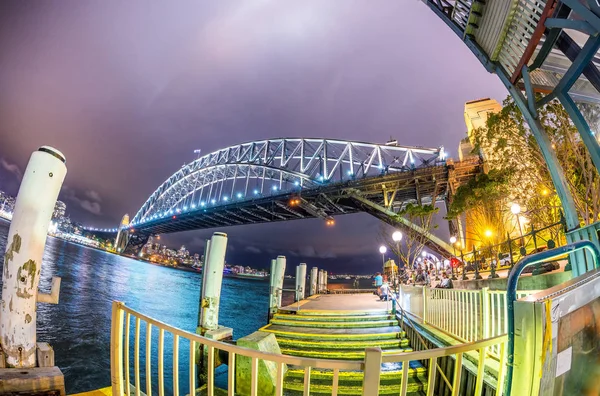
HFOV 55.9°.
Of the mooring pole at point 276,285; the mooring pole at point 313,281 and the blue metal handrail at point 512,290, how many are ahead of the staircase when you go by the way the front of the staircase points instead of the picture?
1

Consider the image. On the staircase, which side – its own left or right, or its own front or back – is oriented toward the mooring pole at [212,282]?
right

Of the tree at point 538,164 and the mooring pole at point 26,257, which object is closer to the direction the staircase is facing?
the mooring pole

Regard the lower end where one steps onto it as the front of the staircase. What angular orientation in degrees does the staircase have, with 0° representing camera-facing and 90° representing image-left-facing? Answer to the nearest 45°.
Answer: approximately 0°

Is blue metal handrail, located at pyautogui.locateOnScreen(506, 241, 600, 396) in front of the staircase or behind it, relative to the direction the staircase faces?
in front

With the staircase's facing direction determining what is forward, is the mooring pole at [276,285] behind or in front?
behind

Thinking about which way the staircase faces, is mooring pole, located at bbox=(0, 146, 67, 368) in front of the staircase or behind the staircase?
in front

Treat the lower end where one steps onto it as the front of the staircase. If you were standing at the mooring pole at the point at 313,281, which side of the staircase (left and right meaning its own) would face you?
back

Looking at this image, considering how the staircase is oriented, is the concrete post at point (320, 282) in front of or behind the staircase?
behind

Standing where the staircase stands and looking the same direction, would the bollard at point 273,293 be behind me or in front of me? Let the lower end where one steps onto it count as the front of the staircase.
behind
